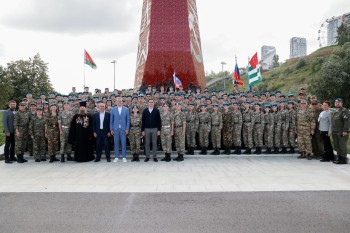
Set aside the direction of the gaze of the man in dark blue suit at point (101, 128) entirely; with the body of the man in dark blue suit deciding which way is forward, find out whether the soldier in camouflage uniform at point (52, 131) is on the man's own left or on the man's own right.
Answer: on the man's own right

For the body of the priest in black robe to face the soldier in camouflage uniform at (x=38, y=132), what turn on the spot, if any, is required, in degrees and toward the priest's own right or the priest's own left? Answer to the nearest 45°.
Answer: approximately 135° to the priest's own right

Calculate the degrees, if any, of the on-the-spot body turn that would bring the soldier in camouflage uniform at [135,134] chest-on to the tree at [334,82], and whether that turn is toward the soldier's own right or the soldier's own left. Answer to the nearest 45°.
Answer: approximately 135° to the soldier's own left

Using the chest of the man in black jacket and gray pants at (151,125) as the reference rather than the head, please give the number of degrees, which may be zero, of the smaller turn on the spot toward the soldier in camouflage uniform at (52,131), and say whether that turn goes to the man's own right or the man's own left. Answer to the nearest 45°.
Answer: approximately 90° to the man's own right

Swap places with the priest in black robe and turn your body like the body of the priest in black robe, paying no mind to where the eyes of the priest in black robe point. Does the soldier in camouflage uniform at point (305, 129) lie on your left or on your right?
on your left

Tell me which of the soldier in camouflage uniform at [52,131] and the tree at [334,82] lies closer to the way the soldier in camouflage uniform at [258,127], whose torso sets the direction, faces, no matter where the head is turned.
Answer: the soldier in camouflage uniform
